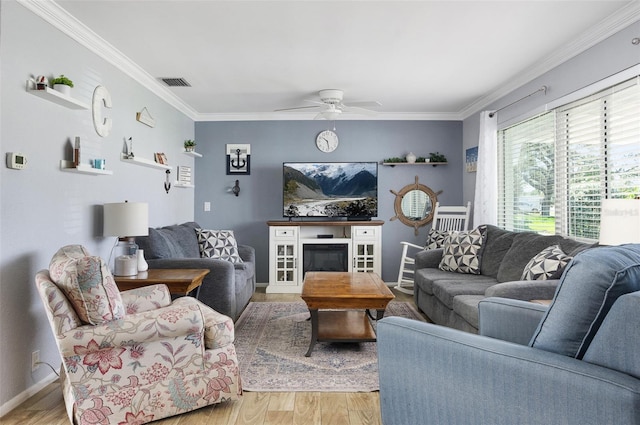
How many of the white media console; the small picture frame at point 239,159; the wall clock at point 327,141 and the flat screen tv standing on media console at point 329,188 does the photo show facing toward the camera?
4

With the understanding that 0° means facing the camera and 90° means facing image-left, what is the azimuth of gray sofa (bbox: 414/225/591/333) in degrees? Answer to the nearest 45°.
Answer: approximately 45°

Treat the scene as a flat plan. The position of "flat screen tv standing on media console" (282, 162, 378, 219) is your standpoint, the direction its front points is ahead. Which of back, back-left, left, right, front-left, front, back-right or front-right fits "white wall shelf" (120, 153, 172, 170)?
front-right

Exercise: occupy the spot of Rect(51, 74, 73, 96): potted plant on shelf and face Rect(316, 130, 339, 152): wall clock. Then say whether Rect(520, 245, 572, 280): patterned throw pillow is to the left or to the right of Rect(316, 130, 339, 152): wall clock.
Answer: right

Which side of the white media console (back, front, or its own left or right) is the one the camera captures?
front

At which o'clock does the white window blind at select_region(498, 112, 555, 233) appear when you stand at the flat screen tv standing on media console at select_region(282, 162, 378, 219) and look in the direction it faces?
The white window blind is roughly at 10 o'clock from the flat screen tv standing on media console.

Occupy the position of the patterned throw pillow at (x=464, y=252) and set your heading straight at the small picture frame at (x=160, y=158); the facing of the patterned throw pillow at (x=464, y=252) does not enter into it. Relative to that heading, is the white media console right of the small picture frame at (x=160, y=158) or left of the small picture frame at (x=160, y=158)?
right

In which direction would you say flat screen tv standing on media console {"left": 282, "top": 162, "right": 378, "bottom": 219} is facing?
toward the camera

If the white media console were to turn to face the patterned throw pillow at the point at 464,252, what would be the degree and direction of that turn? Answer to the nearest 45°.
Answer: approximately 45° to its left

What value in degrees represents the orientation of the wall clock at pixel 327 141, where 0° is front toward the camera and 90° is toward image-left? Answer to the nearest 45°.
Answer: approximately 0°

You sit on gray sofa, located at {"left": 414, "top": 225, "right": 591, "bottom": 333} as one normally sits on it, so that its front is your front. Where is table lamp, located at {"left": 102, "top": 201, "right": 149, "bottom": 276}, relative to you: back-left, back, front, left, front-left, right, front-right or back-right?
front

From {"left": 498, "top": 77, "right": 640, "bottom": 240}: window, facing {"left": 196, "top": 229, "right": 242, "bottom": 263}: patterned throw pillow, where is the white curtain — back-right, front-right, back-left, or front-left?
front-right

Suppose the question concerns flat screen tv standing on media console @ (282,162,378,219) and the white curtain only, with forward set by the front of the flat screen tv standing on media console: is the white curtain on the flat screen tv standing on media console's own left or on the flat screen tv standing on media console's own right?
on the flat screen tv standing on media console's own left

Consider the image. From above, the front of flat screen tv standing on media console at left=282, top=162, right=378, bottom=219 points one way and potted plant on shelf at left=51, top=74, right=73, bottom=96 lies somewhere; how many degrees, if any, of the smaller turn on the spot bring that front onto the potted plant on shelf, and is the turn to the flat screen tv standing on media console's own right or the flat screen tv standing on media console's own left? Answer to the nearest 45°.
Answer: approximately 45° to the flat screen tv standing on media console's own right

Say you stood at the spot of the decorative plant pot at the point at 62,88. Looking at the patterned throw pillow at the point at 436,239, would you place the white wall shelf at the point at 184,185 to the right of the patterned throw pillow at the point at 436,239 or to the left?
left

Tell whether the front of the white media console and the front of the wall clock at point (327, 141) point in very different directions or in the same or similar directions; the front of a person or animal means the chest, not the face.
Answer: same or similar directions
